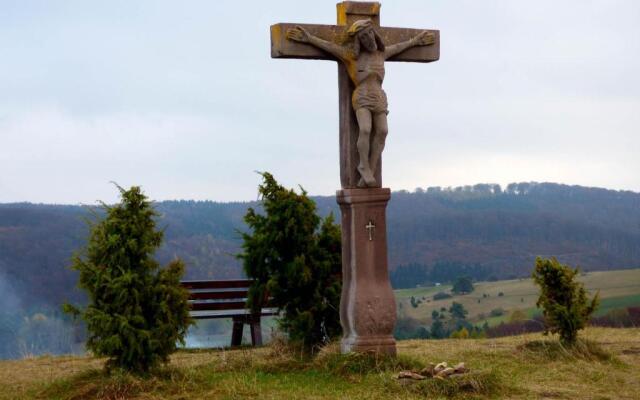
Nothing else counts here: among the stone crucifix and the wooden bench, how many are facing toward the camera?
1

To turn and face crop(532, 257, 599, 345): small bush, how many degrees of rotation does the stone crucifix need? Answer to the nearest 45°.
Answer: approximately 135° to its left

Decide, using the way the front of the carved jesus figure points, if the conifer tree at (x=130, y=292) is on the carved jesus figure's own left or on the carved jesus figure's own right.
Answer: on the carved jesus figure's own right

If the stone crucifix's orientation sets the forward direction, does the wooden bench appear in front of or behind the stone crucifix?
behind

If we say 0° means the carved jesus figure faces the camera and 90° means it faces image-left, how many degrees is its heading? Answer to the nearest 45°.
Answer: approximately 0°

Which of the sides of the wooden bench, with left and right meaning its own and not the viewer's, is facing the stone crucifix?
right

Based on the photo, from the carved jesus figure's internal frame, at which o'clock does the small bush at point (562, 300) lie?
The small bush is roughly at 8 o'clock from the carved jesus figure.

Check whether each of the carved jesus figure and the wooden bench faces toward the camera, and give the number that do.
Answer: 1

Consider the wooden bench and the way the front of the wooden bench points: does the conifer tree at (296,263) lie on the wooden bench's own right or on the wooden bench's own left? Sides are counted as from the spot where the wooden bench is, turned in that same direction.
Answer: on the wooden bench's own right

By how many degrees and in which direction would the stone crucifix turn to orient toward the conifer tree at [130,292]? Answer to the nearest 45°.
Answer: approximately 45° to its right

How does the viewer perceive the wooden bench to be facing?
facing away from the viewer and to the right of the viewer

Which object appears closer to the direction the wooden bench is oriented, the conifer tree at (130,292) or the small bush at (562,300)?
the small bush
